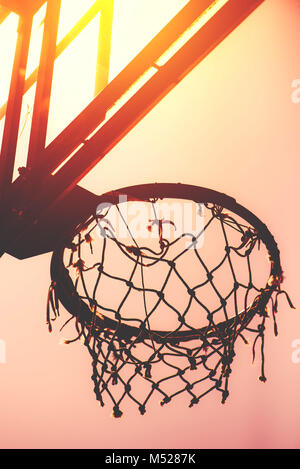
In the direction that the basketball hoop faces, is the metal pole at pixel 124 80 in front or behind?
behind

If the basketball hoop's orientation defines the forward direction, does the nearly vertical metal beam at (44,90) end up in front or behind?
behind

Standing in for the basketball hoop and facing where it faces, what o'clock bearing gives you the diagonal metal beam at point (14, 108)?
The diagonal metal beam is roughly at 5 o'clock from the basketball hoop.
